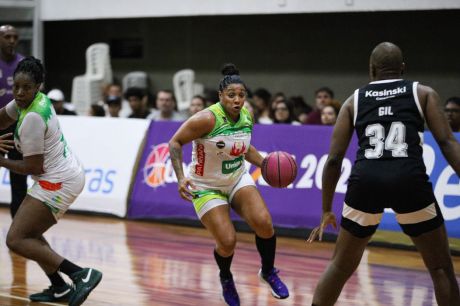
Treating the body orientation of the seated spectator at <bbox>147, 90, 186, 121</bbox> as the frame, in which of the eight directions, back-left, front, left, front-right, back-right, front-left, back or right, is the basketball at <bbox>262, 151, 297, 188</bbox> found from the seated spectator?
front

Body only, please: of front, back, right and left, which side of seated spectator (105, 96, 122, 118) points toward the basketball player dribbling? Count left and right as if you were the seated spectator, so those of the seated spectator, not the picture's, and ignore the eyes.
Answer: front

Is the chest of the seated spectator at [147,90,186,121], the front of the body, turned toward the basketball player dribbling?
yes

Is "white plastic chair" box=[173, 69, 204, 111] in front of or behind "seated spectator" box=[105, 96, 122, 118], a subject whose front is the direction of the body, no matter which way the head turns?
behind

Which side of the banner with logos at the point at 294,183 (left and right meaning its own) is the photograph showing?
front

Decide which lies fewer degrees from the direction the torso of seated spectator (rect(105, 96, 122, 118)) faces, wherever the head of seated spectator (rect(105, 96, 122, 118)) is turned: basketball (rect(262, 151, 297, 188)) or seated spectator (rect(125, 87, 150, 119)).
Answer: the basketball

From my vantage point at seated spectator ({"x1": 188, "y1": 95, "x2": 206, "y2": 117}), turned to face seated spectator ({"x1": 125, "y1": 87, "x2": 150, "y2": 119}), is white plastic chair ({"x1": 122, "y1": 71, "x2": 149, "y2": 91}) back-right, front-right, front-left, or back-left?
front-right

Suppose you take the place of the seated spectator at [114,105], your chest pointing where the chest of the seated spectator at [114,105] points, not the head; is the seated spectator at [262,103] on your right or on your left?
on your left

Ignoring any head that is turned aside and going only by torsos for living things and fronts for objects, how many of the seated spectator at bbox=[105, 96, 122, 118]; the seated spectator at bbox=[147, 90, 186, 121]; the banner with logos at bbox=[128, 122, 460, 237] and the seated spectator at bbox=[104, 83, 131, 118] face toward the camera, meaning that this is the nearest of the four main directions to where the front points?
4

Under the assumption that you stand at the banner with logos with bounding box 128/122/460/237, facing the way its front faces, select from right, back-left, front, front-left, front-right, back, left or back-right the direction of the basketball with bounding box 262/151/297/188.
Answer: front

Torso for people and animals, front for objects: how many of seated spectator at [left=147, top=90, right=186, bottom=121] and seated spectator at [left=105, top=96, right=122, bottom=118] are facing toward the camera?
2

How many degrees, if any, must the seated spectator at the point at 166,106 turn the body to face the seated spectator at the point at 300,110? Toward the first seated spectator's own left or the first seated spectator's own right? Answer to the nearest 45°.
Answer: approximately 90° to the first seated spectator's own left

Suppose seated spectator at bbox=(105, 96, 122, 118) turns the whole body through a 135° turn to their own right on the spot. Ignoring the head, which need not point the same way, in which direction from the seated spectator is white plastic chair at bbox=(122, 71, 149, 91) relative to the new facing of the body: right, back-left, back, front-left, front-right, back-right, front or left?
front-right

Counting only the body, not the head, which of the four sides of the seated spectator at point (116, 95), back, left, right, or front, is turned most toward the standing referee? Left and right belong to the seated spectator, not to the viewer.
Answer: front

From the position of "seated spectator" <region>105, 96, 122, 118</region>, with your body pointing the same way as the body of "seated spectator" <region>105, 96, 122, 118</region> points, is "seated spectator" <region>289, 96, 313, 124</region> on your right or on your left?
on your left

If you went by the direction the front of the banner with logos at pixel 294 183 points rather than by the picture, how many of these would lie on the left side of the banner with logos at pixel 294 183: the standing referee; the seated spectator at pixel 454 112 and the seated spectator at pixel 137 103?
1

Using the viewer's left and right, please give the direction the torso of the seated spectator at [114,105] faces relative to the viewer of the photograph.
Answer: facing the viewer
